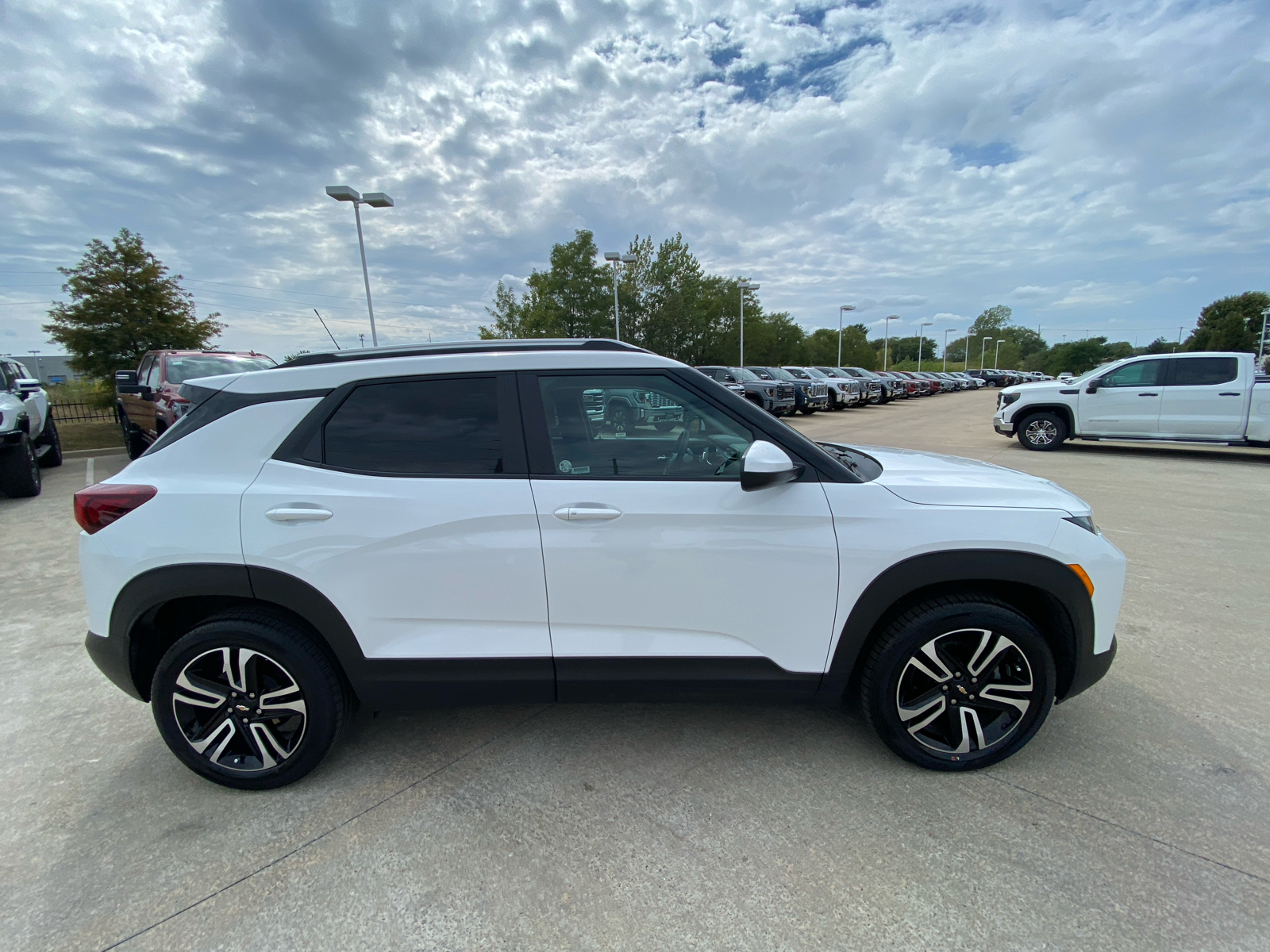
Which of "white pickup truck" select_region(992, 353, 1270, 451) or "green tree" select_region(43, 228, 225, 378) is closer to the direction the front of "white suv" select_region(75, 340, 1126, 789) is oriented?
the white pickup truck

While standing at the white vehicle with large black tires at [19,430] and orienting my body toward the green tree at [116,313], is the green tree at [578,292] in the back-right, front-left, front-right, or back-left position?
front-right

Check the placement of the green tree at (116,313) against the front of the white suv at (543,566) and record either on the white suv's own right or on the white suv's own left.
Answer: on the white suv's own left

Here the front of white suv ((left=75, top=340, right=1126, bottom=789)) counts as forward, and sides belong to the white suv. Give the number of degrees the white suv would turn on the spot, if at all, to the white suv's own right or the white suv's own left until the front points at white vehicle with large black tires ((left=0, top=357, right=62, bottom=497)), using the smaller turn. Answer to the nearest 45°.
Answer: approximately 135° to the white suv's own left

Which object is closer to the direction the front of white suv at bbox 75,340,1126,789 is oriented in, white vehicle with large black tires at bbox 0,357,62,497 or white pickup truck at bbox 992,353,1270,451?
the white pickup truck

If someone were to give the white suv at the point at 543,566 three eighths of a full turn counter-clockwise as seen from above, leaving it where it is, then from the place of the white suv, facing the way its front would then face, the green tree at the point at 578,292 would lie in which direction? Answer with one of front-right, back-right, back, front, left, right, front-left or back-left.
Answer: front-right

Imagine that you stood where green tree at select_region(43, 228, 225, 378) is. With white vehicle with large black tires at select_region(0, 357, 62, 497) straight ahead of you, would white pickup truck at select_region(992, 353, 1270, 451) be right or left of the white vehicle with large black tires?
left

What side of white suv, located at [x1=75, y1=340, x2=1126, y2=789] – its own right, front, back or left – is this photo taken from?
right

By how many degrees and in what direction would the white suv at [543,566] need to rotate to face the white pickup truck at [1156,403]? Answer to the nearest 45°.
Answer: approximately 45° to its left
